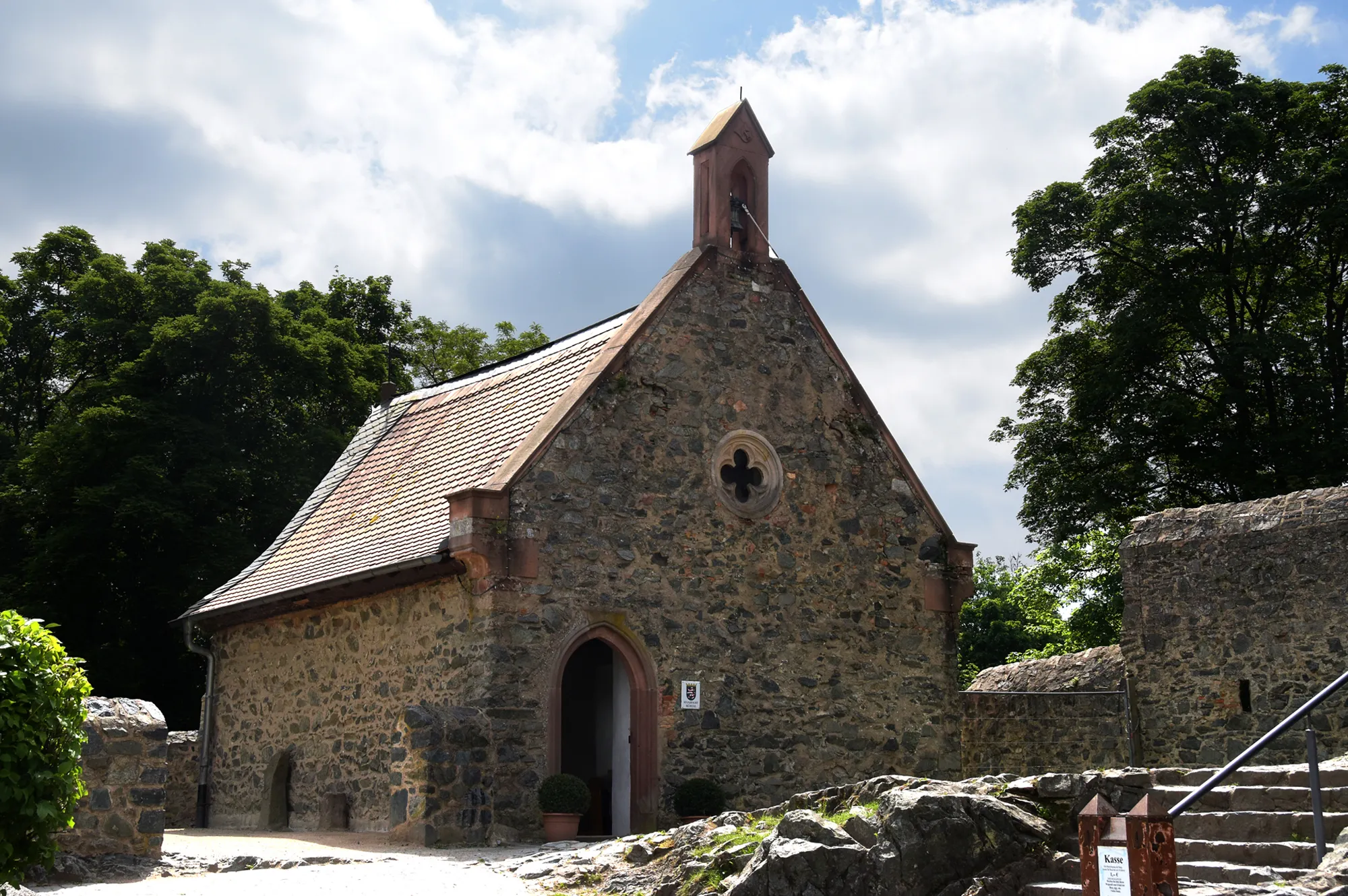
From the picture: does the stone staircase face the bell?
no

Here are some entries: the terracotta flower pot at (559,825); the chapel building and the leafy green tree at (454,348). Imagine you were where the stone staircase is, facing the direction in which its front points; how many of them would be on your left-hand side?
0

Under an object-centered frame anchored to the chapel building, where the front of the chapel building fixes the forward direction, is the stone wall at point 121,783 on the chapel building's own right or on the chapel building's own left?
on the chapel building's own right

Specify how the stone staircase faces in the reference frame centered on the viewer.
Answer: facing the viewer

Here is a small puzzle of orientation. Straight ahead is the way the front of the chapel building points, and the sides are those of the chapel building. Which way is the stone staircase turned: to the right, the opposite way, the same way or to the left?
to the right

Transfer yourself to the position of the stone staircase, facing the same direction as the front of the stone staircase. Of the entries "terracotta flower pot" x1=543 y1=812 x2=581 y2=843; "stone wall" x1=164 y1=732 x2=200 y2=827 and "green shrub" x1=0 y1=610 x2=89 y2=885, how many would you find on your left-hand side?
0

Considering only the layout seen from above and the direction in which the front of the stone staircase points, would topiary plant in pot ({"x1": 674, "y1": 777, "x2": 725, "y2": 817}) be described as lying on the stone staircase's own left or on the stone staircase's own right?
on the stone staircase's own right

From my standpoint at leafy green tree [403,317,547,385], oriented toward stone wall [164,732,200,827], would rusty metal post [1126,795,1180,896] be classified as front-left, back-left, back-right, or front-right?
front-left

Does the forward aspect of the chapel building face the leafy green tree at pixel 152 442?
no

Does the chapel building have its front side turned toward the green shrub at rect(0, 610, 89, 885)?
no

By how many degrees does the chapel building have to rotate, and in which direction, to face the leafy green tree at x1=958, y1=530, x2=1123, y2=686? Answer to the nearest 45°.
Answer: approximately 90° to its left

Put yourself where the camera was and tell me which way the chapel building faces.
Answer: facing the viewer and to the right of the viewer

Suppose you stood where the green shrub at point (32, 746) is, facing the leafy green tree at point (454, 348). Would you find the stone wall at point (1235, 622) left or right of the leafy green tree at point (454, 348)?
right
